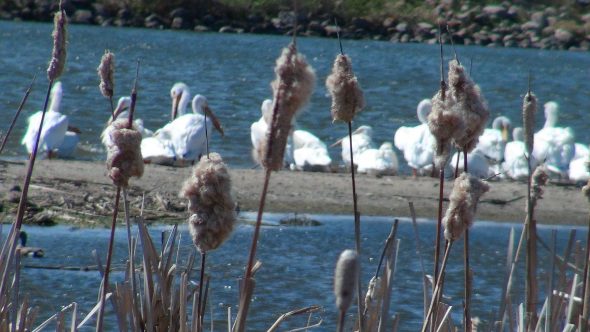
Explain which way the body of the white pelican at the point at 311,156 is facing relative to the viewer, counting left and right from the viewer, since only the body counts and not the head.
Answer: facing to the left of the viewer

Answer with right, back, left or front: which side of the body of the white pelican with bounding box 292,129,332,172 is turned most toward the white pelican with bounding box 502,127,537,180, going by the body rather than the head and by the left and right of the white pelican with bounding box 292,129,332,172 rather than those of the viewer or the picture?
back

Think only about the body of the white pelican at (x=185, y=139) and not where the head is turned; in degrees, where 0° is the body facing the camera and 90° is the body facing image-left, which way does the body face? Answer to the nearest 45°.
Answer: approximately 270°

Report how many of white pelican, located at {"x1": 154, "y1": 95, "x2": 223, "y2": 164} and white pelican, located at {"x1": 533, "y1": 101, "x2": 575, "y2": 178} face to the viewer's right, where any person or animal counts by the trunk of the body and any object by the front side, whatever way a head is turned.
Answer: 1
